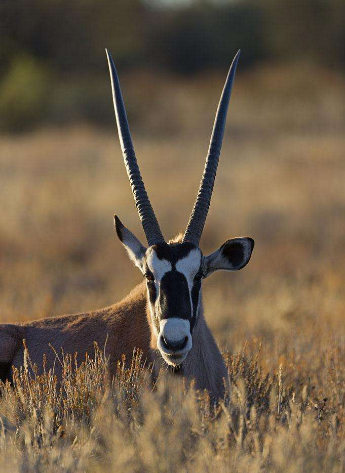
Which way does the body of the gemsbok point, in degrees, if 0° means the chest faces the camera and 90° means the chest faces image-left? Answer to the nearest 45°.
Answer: approximately 315°

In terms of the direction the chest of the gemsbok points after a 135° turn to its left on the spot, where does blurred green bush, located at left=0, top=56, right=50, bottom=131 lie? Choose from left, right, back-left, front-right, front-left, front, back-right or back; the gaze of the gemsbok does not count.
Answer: front
